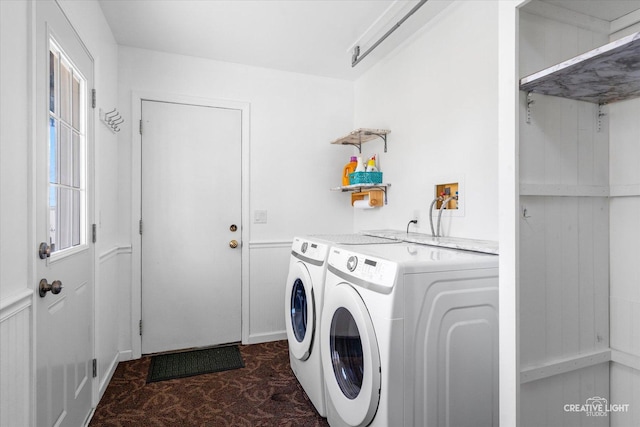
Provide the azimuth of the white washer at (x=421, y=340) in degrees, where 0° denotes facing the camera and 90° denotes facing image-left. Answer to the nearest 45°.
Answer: approximately 45°

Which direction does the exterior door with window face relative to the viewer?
to the viewer's right

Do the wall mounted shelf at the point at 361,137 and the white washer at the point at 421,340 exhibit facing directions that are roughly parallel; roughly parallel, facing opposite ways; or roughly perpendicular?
roughly parallel

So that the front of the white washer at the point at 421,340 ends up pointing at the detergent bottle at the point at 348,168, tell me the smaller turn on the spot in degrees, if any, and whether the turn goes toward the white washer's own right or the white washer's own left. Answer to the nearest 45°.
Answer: approximately 135° to the white washer's own right

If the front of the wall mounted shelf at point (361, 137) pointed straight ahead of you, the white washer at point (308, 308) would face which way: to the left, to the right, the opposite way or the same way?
the same way

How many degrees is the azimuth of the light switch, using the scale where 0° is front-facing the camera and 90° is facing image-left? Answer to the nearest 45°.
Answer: approximately 0°

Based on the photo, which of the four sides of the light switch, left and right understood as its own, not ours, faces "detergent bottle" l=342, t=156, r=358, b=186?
left

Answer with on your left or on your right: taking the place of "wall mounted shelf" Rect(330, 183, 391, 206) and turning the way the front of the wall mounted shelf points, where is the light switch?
on your right

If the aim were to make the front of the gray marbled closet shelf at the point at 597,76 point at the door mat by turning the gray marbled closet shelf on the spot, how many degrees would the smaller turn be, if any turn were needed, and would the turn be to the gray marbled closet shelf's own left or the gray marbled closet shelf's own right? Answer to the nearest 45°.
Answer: approximately 45° to the gray marbled closet shelf's own right

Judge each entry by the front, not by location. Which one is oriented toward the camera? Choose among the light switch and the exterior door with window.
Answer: the light switch

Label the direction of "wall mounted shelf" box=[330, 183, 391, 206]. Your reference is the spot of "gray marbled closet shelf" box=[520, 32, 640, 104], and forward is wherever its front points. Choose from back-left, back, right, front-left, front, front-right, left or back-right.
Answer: right

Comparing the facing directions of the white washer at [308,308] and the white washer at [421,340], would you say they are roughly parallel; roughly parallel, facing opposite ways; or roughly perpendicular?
roughly parallel

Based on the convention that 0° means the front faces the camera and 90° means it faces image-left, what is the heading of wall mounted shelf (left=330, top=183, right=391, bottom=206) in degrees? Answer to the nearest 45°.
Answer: approximately 45°

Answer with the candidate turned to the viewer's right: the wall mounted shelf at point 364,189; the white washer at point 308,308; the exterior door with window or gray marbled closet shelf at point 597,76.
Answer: the exterior door with window

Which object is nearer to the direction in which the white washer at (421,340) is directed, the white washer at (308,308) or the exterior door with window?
the exterior door with window
